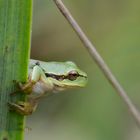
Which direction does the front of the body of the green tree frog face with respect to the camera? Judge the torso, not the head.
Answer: to the viewer's right
